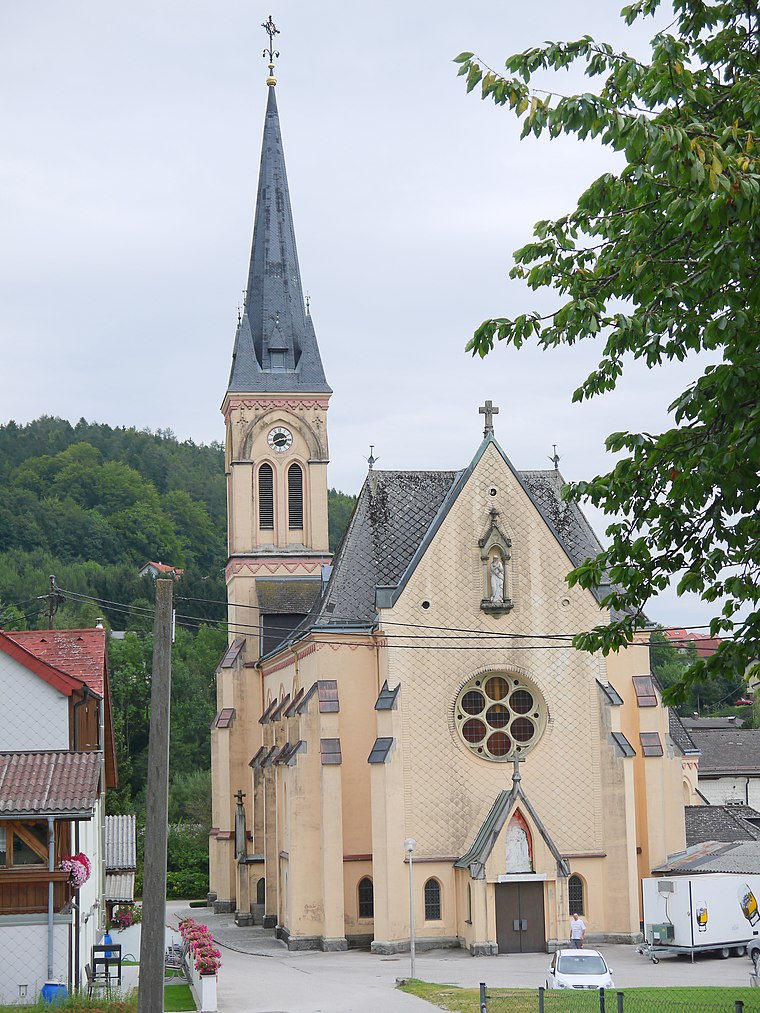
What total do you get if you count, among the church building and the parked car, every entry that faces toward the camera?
2

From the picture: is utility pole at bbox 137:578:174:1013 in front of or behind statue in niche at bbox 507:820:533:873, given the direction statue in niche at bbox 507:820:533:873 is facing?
in front

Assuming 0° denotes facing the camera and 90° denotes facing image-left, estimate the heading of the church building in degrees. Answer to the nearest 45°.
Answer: approximately 0°

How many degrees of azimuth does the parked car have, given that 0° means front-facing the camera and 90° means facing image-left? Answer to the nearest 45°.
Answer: approximately 0°

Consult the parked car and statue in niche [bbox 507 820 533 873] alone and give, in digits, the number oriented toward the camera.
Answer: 2

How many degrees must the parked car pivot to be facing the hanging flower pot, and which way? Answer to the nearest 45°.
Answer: approximately 45° to its right

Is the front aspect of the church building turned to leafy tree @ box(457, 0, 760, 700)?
yes

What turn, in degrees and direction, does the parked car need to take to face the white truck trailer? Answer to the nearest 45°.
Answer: approximately 180°

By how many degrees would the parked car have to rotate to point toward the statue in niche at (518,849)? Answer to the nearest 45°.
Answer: approximately 180°
